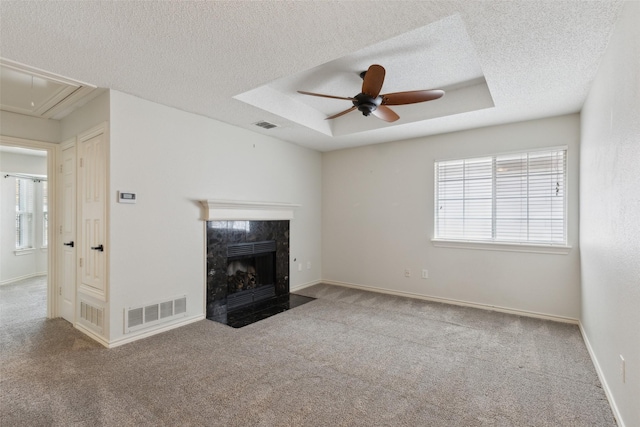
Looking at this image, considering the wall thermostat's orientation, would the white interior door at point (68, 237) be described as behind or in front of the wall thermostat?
behind

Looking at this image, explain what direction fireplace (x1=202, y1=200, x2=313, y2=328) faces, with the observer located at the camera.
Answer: facing the viewer and to the right of the viewer

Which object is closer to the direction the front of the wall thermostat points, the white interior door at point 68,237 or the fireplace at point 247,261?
the fireplace

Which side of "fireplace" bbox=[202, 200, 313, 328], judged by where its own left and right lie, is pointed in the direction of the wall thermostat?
right

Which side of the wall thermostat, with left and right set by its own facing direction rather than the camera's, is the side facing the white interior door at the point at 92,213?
back
